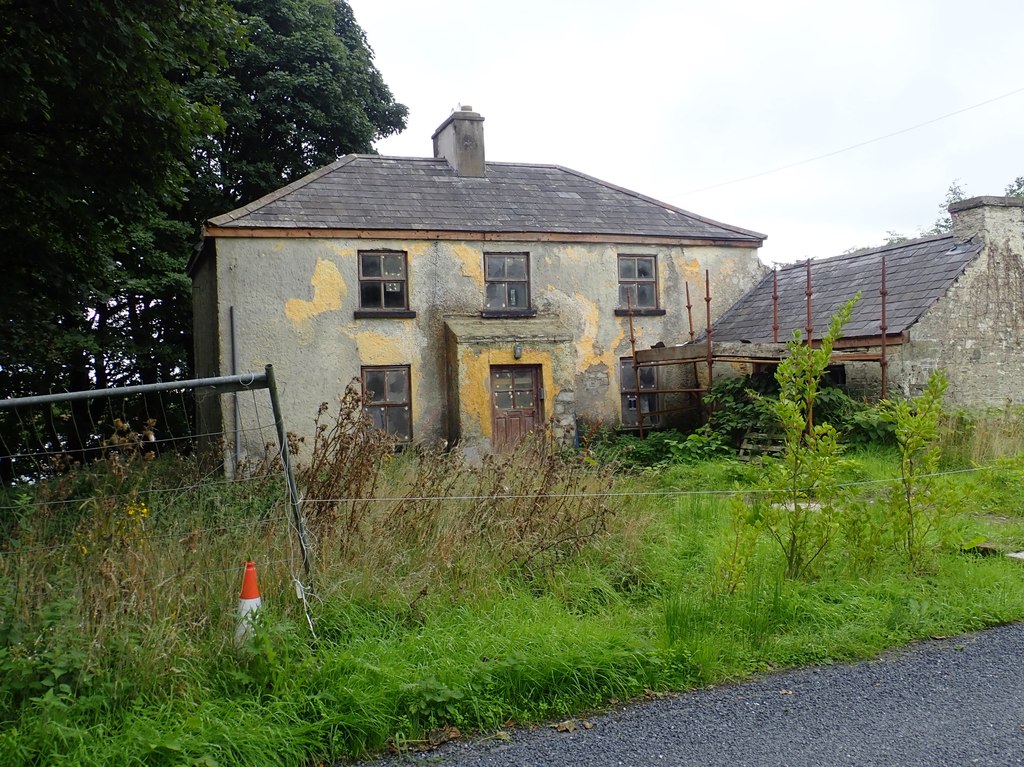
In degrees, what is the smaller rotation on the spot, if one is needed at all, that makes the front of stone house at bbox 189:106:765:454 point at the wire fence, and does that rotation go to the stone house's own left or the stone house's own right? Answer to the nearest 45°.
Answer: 0° — it already faces it

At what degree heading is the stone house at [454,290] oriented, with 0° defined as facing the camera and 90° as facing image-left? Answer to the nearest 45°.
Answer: approximately 0°

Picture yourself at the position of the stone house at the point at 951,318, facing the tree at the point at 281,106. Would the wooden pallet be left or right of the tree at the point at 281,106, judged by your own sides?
left

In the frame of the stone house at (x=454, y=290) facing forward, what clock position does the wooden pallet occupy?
The wooden pallet is roughly at 10 o'clock from the stone house.

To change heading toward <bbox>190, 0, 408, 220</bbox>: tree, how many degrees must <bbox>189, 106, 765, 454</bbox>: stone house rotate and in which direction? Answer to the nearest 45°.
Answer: approximately 135° to its right

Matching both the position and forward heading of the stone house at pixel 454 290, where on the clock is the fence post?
The fence post is roughly at 12 o'clock from the stone house.
